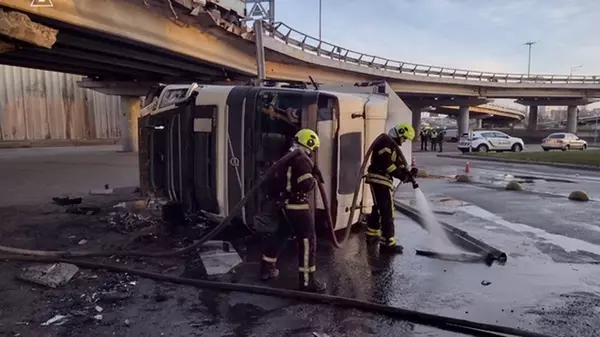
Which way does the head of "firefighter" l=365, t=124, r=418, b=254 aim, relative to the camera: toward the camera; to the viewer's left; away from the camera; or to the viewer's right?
to the viewer's right

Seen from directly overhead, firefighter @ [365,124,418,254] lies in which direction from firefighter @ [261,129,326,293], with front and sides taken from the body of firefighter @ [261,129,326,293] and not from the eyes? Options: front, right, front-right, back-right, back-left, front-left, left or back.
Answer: front-left

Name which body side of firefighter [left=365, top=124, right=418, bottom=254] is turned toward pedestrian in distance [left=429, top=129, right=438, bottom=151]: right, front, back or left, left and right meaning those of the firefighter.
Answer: left

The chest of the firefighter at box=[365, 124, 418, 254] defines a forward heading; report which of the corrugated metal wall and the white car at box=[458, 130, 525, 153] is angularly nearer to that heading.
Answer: the white car

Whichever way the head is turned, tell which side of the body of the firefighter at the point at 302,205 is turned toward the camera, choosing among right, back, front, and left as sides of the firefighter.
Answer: right

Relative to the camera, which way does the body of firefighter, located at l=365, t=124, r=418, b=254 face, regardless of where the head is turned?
to the viewer's right
